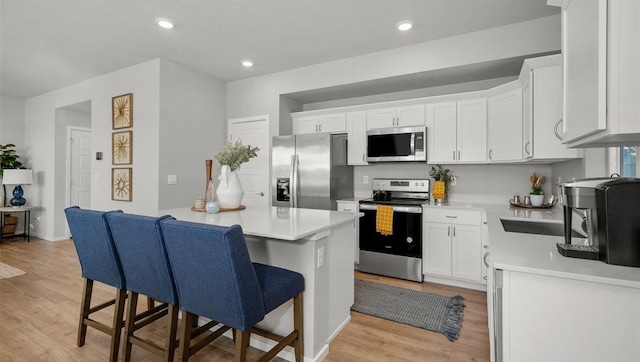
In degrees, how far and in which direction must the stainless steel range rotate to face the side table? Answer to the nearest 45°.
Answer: approximately 90° to its right

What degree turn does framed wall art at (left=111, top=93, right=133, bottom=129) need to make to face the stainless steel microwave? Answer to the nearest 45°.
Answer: approximately 90° to its left

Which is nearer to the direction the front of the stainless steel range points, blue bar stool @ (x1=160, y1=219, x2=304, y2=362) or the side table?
the blue bar stool

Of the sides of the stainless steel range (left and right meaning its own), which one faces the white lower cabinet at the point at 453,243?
left

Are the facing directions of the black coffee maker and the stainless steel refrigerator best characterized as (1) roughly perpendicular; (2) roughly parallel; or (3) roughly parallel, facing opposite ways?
roughly perpendicular

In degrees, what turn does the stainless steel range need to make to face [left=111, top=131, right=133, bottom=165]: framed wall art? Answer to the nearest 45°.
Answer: approximately 90° to its right

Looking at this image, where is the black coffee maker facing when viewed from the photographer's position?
facing to the left of the viewer
